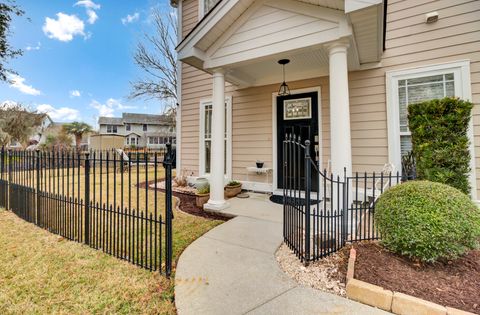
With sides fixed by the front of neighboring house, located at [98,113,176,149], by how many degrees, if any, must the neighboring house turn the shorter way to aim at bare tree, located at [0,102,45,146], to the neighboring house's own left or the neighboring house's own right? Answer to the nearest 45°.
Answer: approximately 45° to the neighboring house's own right

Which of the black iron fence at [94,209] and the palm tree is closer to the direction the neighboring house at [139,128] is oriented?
the black iron fence

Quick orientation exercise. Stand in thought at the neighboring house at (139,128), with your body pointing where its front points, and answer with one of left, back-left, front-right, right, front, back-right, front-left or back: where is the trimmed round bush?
front

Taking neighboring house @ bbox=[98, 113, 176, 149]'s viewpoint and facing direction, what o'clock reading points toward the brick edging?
The brick edging is roughly at 12 o'clock from the neighboring house.

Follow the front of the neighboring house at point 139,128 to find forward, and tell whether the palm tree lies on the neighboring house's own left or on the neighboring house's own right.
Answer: on the neighboring house's own right

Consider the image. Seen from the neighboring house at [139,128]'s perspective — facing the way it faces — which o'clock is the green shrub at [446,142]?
The green shrub is roughly at 12 o'clock from the neighboring house.

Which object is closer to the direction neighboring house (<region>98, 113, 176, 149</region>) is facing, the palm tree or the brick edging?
the brick edging

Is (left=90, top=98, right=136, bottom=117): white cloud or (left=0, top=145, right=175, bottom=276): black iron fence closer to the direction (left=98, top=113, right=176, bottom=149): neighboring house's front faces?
the black iron fence

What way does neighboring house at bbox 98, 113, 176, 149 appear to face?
toward the camera

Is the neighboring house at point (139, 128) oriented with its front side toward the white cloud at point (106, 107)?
no
